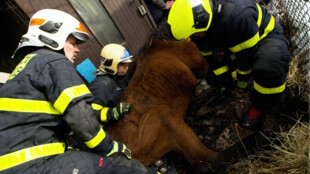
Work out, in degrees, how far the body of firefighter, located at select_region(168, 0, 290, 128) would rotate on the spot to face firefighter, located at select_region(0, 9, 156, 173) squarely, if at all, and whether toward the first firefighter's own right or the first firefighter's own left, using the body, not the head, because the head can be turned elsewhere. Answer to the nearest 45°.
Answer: approximately 45° to the first firefighter's own left

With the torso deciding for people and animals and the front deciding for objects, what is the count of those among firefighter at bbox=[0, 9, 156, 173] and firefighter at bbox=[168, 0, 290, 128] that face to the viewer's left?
1

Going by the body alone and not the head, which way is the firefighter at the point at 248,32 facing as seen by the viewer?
to the viewer's left

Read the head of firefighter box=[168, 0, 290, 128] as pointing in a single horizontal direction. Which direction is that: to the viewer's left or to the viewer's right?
to the viewer's left

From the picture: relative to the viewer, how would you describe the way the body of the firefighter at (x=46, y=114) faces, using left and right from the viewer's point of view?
facing away from the viewer and to the right of the viewer

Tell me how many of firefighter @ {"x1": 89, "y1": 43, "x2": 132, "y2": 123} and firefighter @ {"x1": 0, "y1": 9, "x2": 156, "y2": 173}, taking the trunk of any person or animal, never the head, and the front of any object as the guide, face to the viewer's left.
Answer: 0

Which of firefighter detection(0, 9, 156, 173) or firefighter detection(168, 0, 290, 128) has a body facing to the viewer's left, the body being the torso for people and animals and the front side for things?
firefighter detection(168, 0, 290, 128)

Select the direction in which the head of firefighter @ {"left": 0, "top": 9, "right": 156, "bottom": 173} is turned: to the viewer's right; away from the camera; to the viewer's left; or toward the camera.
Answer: to the viewer's right

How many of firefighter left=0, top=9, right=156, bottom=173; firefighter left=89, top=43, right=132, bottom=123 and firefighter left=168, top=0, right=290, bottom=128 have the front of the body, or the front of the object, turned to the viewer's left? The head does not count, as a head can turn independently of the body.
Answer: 1

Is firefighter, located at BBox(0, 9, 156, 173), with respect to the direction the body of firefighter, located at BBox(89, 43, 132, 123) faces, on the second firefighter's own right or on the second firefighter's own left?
on the second firefighter's own right

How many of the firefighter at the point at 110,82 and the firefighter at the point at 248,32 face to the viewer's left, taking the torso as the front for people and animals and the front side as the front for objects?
1
